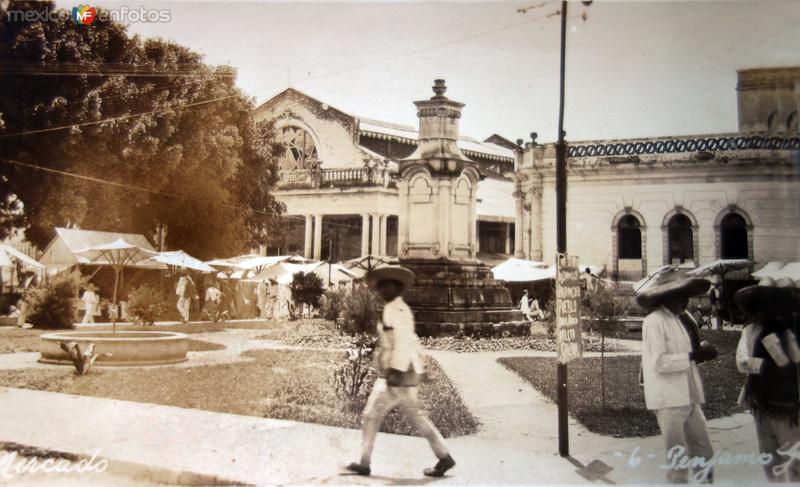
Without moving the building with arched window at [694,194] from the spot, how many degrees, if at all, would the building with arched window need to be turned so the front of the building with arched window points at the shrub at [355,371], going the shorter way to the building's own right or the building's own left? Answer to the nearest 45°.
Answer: approximately 45° to the building's own right

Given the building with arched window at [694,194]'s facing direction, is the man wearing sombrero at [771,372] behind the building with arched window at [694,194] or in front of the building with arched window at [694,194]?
in front

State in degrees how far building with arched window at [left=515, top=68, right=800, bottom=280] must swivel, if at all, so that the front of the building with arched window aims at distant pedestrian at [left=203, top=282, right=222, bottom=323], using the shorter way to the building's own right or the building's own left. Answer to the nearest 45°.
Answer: approximately 90° to the building's own right

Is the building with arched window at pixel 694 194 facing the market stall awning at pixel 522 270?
no

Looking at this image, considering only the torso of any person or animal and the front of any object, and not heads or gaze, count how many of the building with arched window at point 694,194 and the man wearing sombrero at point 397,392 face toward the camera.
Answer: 1

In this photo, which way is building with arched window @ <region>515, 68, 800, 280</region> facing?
toward the camera

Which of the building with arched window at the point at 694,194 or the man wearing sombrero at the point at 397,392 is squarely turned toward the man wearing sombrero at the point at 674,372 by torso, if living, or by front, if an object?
the building with arched window

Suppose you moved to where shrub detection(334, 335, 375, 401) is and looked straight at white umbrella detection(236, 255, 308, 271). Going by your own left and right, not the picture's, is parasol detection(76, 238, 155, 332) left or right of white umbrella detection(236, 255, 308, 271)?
left

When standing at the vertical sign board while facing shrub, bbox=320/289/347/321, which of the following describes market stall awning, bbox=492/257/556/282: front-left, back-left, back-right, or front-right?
front-right

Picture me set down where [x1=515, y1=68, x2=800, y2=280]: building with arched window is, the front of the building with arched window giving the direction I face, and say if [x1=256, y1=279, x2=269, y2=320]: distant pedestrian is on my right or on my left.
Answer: on my right

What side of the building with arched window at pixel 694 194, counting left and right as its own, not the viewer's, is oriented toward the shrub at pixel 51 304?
right

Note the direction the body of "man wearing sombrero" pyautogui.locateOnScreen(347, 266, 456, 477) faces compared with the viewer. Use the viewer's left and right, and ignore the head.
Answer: facing to the left of the viewer

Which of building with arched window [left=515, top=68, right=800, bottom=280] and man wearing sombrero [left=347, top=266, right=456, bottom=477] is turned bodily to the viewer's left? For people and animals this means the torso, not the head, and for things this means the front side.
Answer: the man wearing sombrero

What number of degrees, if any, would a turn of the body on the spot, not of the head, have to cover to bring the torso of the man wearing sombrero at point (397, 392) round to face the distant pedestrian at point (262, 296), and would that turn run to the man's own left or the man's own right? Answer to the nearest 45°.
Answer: approximately 45° to the man's own right

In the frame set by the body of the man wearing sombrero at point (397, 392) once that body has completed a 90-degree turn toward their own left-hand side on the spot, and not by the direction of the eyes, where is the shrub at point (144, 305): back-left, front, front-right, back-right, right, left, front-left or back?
back-right

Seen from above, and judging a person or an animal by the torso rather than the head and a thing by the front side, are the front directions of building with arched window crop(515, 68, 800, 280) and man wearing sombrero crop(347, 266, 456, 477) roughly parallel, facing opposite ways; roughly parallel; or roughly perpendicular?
roughly perpendicular

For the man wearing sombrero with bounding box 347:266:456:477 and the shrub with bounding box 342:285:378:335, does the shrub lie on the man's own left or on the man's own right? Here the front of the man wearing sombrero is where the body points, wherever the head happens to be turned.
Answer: on the man's own right
